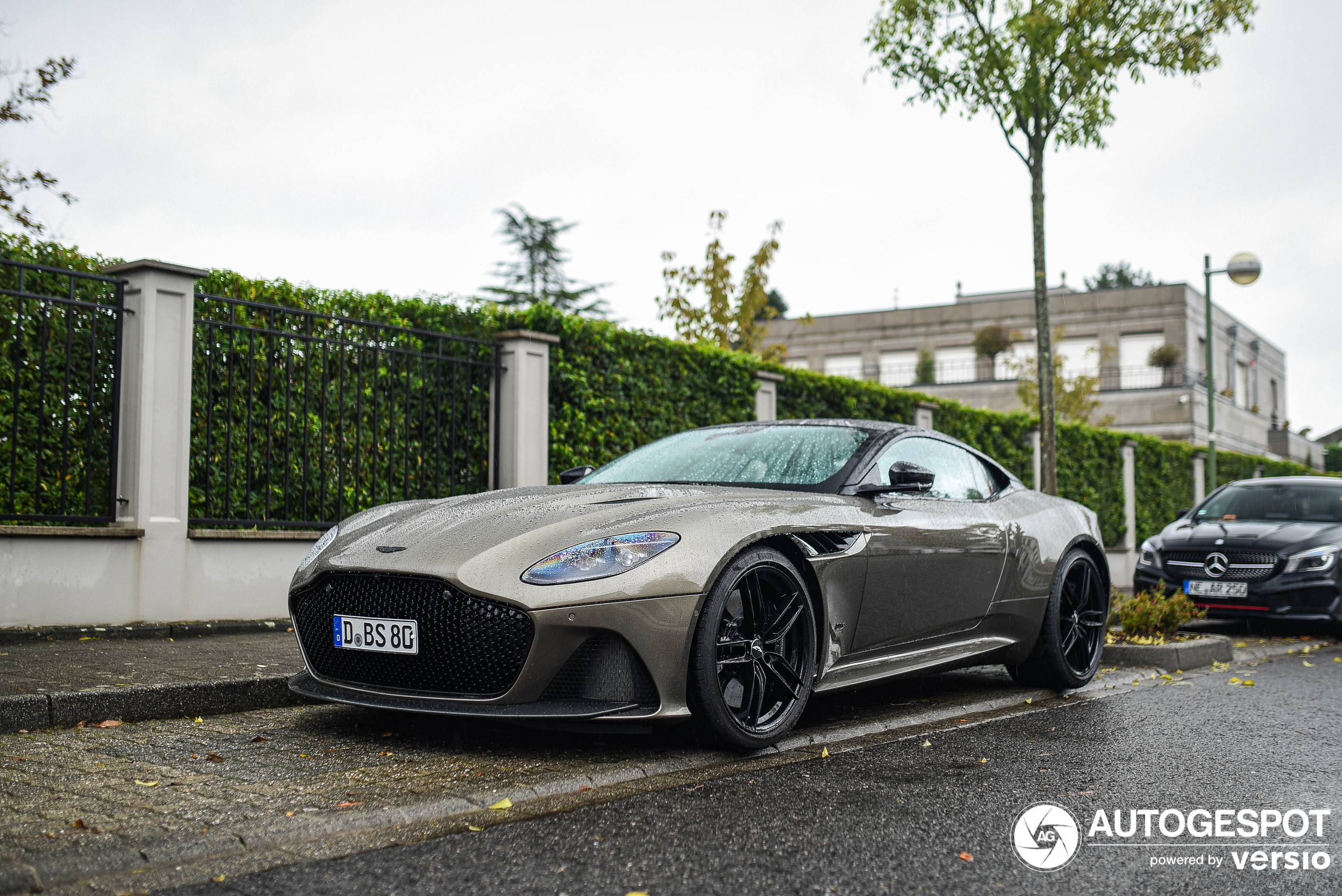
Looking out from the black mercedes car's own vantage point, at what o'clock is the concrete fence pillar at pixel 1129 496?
The concrete fence pillar is roughly at 4 o'clock from the black mercedes car.

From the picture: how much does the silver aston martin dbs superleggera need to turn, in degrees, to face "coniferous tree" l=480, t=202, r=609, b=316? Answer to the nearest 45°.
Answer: approximately 135° to its right

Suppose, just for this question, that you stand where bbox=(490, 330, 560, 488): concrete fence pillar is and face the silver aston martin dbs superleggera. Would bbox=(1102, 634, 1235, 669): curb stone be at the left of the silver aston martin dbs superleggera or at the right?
left

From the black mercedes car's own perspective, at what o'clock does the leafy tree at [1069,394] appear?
The leafy tree is roughly at 4 o'clock from the black mercedes car.

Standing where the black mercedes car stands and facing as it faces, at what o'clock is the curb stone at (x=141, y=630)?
The curb stone is roughly at 12 o'clock from the black mercedes car.

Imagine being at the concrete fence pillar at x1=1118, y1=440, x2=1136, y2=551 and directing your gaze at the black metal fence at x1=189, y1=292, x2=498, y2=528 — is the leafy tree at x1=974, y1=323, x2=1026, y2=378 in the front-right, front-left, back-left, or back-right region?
back-right

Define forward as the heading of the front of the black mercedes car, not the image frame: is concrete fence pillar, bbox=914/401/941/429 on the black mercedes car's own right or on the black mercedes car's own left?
on the black mercedes car's own right

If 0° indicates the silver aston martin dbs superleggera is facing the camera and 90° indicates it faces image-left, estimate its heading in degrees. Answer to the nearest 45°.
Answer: approximately 45°

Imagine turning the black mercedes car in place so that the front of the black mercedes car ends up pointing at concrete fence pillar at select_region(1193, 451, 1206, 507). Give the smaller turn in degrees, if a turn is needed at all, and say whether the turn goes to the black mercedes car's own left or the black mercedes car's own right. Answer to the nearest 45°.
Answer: approximately 135° to the black mercedes car's own right

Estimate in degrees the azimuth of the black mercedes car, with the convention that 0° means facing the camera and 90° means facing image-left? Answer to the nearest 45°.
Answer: approximately 45°

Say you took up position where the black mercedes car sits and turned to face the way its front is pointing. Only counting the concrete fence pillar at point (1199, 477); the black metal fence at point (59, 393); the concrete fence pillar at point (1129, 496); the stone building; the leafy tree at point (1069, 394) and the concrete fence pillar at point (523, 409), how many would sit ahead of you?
2

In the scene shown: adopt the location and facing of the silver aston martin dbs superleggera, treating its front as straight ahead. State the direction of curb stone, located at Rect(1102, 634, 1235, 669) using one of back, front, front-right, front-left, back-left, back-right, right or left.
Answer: back

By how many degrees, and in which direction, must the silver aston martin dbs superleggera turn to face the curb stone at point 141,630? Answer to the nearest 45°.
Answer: approximately 90° to its right

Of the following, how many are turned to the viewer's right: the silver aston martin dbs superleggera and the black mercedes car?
0
